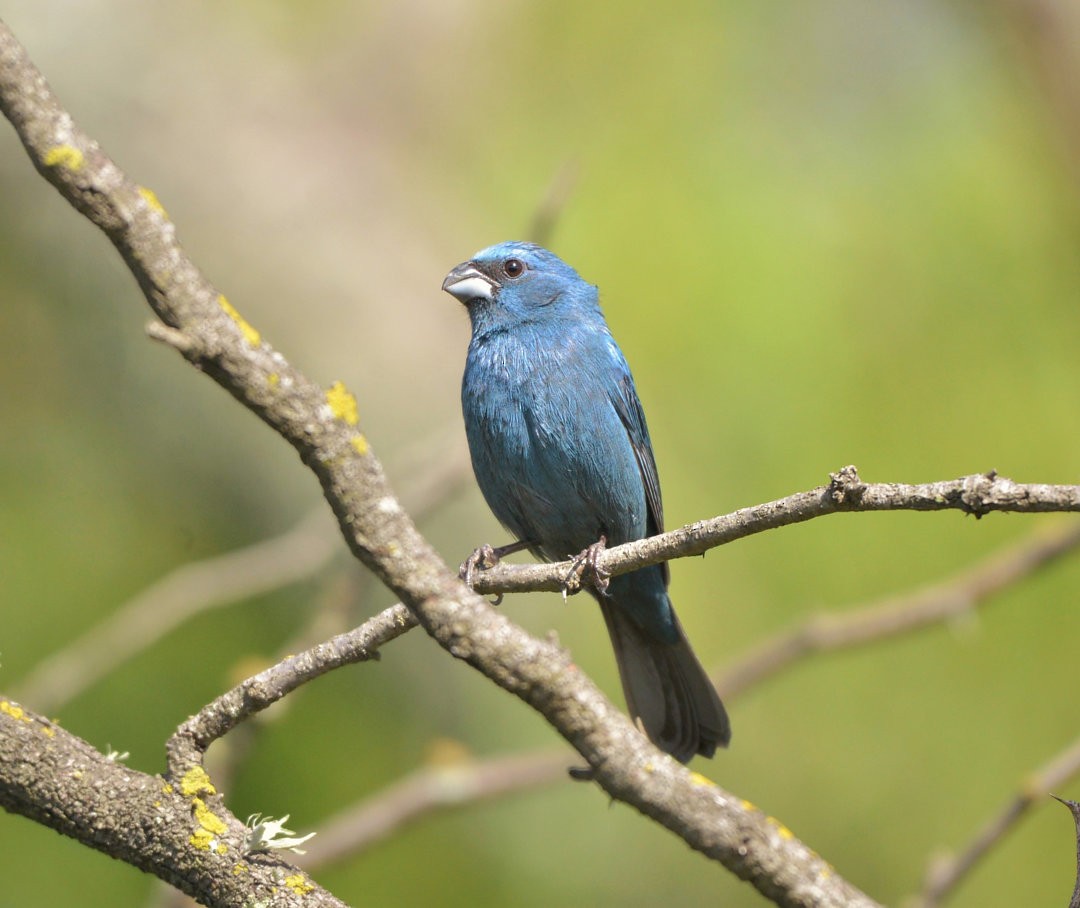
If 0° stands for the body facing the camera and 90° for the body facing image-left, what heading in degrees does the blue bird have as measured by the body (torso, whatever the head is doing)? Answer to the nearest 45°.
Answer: approximately 45°

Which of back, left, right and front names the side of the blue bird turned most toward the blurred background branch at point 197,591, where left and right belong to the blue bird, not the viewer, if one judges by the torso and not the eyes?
right
